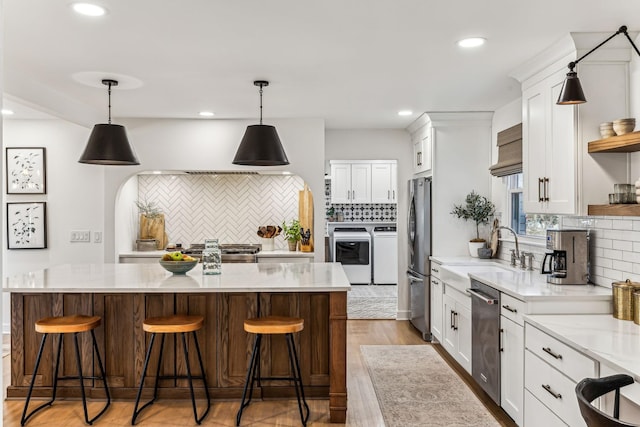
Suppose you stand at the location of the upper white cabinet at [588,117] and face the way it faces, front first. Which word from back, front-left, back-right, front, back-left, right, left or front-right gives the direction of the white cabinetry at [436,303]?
right

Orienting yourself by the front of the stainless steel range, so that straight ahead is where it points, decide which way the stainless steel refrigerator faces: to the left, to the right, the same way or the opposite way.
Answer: to the right

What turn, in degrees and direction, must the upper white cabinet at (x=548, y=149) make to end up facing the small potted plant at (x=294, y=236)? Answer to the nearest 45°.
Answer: approximately 90° to its right

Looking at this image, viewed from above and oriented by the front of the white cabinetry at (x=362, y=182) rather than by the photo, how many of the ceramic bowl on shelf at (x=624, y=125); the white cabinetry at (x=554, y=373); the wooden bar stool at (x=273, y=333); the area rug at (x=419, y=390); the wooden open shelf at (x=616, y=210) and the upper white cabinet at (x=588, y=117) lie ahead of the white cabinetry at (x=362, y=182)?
6

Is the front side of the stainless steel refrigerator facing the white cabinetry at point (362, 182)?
no

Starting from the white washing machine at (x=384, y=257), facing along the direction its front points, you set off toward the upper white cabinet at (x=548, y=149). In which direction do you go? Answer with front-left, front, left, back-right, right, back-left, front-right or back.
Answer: front

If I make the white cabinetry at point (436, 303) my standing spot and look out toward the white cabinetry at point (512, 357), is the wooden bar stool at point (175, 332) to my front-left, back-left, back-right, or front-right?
front-right

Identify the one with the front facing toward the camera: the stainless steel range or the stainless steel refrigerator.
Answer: the stainless steel range

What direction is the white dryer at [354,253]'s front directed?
toward the camera

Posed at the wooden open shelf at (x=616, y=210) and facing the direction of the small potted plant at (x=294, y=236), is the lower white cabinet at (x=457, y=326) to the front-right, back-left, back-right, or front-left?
front-right

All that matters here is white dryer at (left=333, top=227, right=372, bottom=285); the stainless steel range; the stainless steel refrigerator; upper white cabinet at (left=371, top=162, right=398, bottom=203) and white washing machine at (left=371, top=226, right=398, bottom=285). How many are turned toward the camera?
4

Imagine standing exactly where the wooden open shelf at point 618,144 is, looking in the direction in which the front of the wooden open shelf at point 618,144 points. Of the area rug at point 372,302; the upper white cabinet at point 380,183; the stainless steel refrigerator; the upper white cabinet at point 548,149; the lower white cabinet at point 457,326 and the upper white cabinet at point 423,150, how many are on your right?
6

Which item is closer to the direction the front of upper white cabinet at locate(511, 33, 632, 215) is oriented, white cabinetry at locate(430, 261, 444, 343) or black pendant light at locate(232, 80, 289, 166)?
the black pendant light

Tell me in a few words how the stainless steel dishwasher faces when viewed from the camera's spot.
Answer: facing the viewer and to the left of the viewer

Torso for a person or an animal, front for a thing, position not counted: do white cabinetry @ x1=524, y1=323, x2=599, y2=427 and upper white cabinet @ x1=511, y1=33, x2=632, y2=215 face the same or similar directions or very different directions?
same or similar directions

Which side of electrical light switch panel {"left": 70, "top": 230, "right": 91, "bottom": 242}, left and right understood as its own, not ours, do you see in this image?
front

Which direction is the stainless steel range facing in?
toward the camera

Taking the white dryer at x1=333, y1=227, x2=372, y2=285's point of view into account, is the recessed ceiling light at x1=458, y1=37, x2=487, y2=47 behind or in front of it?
in front

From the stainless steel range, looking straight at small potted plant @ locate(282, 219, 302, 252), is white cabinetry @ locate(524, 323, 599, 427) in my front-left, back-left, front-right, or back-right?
front-right
